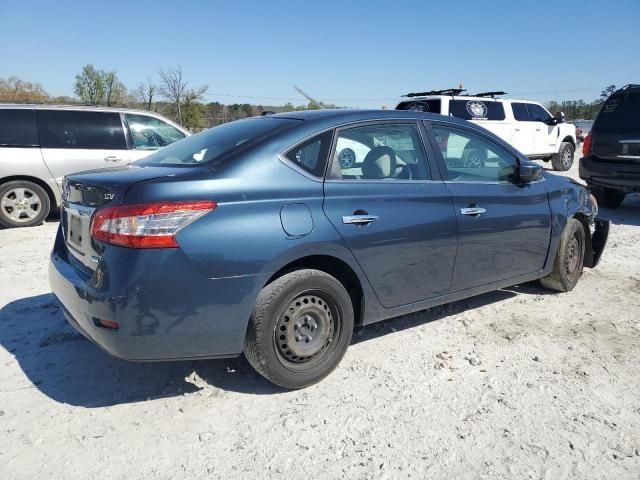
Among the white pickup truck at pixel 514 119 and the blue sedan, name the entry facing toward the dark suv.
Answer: the blue sedan

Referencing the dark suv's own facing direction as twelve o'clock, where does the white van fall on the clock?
The white van is roughly at 8 o'clock from the dark suv.

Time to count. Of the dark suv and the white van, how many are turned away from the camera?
1

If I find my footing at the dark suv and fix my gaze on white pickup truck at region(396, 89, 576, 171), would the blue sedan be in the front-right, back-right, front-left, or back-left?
back-left

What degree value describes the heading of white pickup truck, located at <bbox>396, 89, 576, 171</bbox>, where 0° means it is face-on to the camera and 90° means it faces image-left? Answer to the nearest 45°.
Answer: approximately 225°

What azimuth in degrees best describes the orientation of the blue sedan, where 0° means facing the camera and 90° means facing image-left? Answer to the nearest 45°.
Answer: approximately 225°

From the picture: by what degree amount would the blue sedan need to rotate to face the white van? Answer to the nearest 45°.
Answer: approximately 90° to its left

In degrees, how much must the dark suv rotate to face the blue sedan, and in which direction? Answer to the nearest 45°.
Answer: approximately 180°

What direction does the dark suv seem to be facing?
away from the camera

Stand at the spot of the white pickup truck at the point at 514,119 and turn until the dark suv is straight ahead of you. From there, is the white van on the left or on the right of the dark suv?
right

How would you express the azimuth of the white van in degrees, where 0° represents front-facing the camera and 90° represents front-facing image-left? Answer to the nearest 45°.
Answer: approximately 270°

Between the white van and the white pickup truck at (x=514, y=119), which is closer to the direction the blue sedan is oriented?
the white pickup truck
